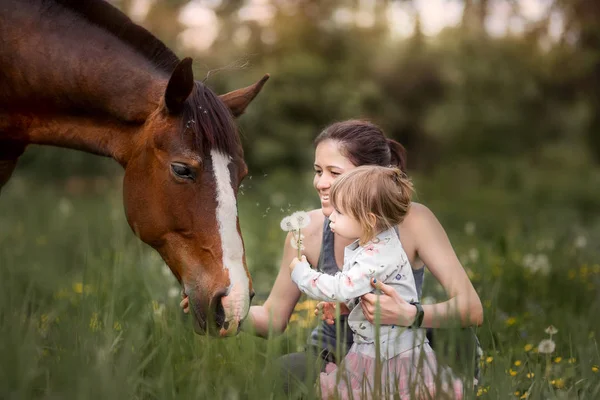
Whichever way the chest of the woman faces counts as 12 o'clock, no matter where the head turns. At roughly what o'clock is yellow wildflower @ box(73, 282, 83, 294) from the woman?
The yellow wildflower is roughly at 3 o'clock from the woman.

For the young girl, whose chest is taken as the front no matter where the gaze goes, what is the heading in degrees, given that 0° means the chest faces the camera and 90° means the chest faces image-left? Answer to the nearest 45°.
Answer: approximately 90°

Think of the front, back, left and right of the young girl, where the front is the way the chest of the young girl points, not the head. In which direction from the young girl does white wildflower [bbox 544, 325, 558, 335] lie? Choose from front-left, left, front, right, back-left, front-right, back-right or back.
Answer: back-right

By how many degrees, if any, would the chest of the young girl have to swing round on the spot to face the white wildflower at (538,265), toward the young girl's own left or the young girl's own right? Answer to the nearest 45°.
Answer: approximately 135° to the young girl's own right

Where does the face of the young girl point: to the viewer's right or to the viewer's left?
to the viewer's left

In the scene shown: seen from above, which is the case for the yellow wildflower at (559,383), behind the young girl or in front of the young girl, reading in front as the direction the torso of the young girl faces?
behind

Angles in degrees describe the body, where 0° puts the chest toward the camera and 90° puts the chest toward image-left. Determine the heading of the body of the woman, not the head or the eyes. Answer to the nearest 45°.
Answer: approximately 45°
